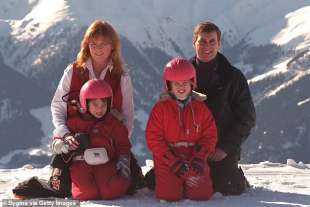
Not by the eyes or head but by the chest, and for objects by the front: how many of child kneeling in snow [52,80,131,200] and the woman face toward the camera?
2

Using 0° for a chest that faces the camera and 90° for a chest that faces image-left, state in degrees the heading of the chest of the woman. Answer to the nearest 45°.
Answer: approximately 0°

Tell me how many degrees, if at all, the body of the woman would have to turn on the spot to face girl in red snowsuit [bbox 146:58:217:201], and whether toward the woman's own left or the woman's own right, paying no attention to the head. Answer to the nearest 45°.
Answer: approximately 45° to the woman's own left

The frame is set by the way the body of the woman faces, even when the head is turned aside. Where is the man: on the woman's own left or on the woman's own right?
on the woman's own left

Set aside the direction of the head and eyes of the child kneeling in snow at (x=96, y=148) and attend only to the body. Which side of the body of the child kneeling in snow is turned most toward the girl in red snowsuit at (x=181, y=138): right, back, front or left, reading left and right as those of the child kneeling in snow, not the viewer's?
left

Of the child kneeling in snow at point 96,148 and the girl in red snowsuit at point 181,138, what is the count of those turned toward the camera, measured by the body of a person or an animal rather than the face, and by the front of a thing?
2

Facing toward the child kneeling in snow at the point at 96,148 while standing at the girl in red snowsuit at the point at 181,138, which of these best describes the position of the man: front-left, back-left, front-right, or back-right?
back-right

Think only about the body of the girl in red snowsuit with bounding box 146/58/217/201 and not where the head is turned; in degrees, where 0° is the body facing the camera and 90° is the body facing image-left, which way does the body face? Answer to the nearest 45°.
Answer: approximately 0°

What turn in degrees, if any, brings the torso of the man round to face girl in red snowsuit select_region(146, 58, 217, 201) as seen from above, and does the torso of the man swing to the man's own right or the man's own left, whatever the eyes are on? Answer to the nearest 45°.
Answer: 0° — they already face them
